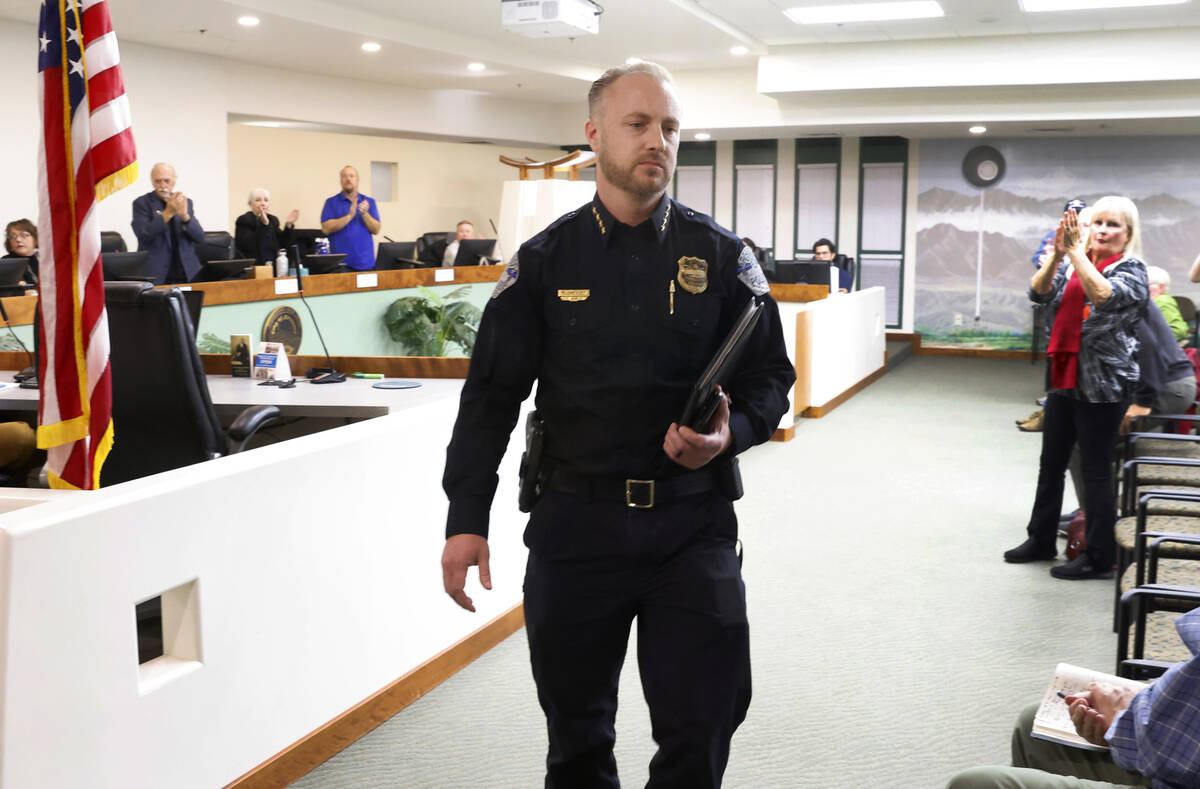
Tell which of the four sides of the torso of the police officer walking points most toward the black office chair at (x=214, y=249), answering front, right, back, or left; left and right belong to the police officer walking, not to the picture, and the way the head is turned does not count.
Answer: back

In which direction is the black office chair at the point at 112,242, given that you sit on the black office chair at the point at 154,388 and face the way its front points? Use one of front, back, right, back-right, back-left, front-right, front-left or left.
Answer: front-left

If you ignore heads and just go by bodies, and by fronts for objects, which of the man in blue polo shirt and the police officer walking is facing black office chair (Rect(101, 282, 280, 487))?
the man in blue polo shirt

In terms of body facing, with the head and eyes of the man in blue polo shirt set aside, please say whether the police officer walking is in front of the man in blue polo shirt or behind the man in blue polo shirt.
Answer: in front

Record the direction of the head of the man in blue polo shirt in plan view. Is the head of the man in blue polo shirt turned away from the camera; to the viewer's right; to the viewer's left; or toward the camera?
toward the camera

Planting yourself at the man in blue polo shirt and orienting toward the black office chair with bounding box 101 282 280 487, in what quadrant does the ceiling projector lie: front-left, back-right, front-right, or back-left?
front-left

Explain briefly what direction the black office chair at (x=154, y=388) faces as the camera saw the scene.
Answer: facing away from the viewer and to the right of the viewer

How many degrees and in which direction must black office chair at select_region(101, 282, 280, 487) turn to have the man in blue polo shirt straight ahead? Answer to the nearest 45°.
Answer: approximately 45° to its left

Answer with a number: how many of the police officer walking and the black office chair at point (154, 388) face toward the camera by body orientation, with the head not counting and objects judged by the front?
1

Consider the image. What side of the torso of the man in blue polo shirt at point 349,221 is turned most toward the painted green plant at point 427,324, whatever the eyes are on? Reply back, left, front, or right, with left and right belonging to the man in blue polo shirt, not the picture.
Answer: front

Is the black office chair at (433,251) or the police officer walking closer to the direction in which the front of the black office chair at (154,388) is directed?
the black office chair

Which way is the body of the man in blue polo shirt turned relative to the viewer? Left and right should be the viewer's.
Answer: facing the viewer

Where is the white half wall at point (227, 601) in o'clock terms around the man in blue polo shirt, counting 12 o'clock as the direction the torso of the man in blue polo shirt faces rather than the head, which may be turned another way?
The white half wall is roughly at 12 o'clock from the man in blue polo shirt.

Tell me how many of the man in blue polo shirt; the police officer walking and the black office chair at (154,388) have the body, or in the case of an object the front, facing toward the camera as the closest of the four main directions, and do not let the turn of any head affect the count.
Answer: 2

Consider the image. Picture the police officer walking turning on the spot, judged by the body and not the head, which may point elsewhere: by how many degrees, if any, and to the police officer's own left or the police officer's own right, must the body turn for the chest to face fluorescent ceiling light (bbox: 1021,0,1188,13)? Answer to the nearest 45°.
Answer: approximately 135° to the police officer's own left

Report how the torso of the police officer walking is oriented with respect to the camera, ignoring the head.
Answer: toward the camera

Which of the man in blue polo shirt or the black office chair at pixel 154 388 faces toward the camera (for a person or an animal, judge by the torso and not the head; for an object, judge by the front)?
the man in blue polo shirt

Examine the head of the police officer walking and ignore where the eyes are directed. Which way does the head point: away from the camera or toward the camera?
toward the camera
